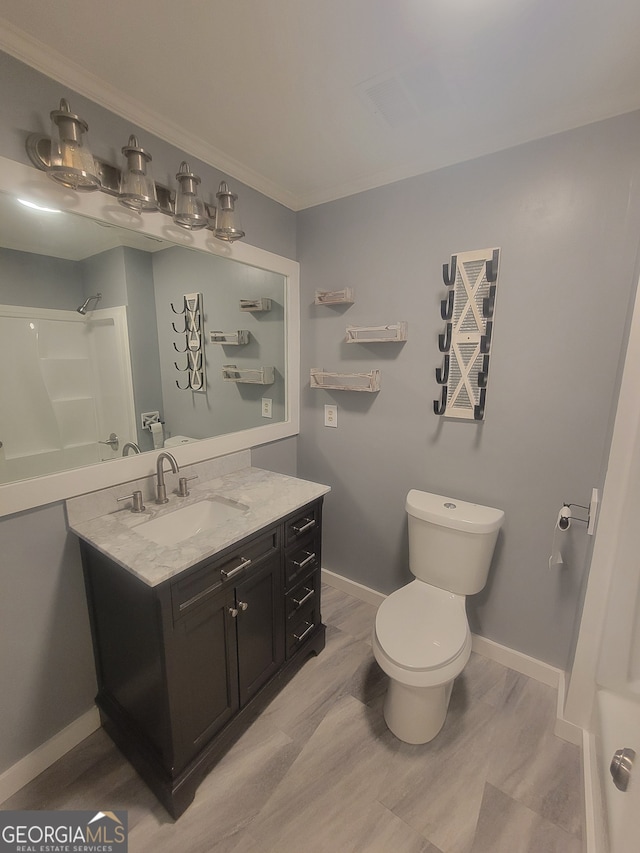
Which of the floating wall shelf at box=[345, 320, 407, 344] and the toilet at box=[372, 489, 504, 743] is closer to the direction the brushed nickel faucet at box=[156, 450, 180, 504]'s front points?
the toilet

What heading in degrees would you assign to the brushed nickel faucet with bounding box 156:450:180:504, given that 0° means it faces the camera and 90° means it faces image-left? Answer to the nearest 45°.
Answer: approximately 315°

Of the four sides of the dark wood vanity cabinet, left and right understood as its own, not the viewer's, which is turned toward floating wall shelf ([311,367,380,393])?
left

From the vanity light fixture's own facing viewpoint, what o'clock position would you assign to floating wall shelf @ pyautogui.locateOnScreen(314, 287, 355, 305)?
The floating wall shelf is roughly at 10 o'clock from the vanity light fixture.

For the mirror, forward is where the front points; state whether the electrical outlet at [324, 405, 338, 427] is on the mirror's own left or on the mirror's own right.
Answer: on the mirror's own left

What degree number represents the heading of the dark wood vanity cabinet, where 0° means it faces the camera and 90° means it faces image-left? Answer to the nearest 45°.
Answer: approximately 315°

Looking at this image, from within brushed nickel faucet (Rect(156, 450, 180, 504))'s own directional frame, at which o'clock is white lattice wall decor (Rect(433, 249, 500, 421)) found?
The white lattice wall decor is roughly at 11 o'clock from the brushed nickel faucet.
